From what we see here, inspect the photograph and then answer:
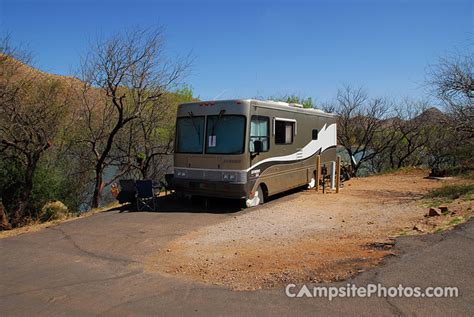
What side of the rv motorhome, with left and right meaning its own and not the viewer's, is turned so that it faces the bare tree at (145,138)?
right

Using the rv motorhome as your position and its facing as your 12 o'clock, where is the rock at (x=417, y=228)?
The rock is roughly at 9 o'clock from the rv motorhome.

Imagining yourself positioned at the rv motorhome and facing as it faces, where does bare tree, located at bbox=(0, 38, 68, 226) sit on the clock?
The bare tree is roughly at 2 o'clock from the rv motorhome.

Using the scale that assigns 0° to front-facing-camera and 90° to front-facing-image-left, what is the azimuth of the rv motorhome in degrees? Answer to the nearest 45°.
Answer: approximately 45°
